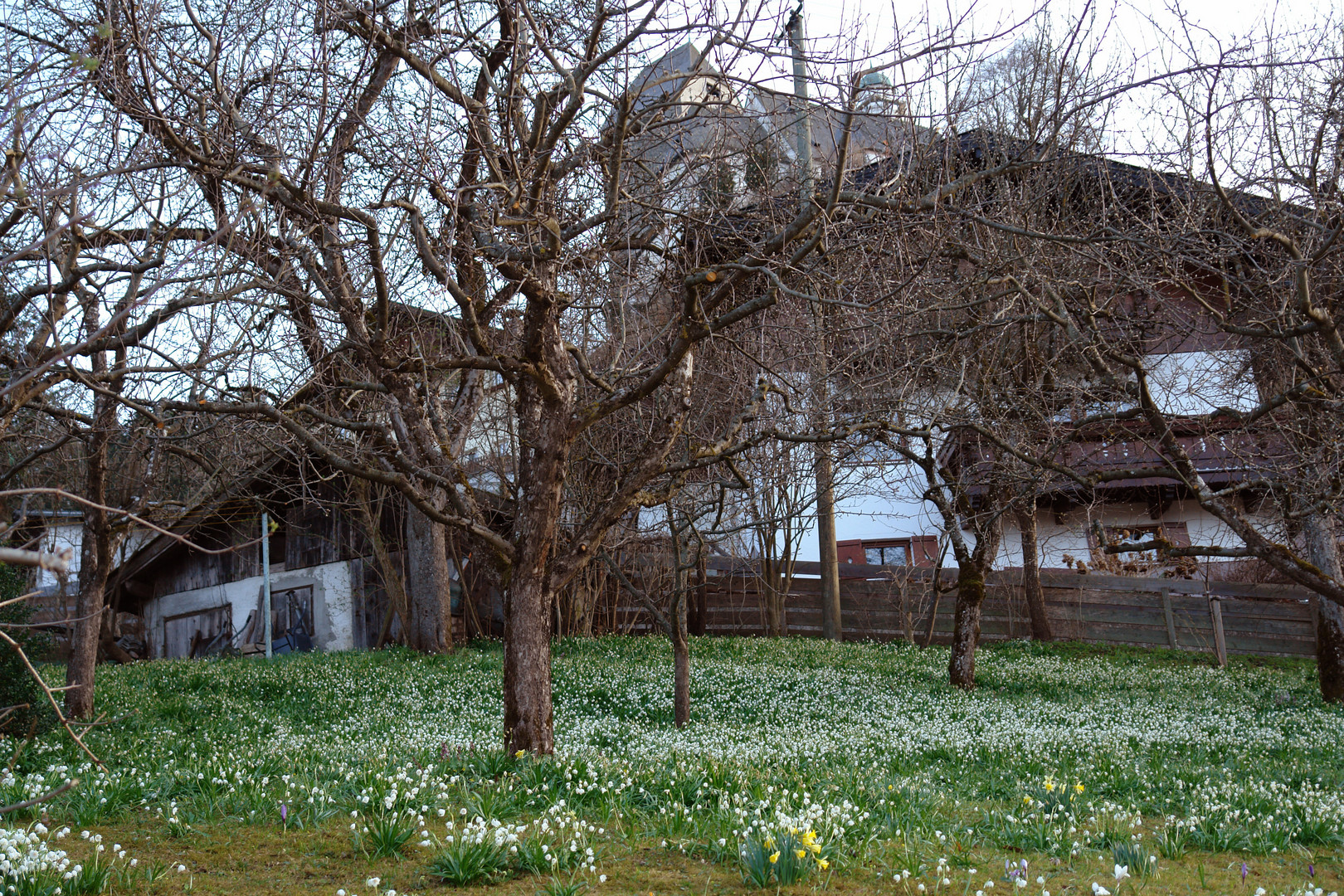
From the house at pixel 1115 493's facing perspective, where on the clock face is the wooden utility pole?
The wooden utility pole is roughly at 1 o'clock from the house.

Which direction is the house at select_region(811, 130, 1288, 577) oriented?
toward the camera
